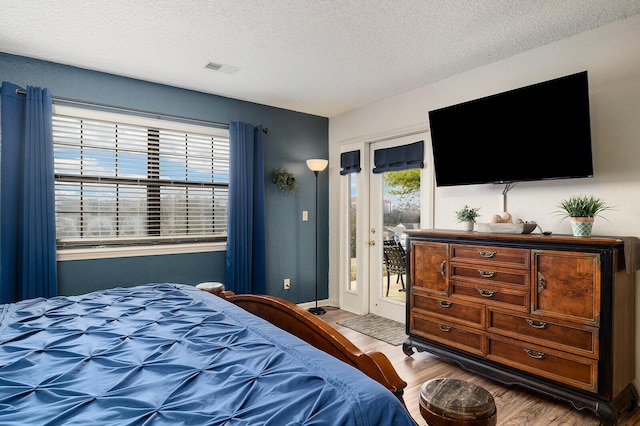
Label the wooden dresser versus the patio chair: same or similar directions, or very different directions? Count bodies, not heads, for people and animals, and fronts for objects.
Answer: very different directions

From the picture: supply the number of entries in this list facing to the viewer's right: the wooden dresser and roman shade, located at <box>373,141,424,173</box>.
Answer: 0

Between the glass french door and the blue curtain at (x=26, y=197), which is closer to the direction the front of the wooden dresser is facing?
the blue curtain

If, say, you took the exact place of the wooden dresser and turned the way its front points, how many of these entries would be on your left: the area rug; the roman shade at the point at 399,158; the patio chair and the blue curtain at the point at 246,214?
0

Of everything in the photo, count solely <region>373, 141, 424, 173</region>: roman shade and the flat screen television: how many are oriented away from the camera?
0

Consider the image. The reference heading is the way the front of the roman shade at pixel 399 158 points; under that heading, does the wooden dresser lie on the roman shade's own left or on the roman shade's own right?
on the roman shade's own left

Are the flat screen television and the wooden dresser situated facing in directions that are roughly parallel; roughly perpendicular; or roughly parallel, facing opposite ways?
roughly parallel

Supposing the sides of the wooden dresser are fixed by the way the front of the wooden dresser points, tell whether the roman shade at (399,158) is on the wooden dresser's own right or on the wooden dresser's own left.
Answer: on the wooden dresser's own right

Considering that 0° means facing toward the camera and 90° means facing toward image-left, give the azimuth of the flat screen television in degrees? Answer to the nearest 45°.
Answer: approximately 45°

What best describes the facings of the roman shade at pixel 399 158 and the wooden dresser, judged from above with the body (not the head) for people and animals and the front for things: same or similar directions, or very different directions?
same or similar directions

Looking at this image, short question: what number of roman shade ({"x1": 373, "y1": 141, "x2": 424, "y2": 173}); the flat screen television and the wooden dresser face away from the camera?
0

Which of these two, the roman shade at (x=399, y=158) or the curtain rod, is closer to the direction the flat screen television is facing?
the curtain rod

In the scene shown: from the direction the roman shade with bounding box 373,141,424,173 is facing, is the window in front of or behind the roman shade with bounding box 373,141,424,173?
in front

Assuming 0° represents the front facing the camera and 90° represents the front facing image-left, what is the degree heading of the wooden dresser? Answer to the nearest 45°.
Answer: approximately 45°

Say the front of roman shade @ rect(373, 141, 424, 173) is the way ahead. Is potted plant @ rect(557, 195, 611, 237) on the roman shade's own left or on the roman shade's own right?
on the roman shade's own left

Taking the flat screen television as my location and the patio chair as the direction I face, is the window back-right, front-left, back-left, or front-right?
front-left
